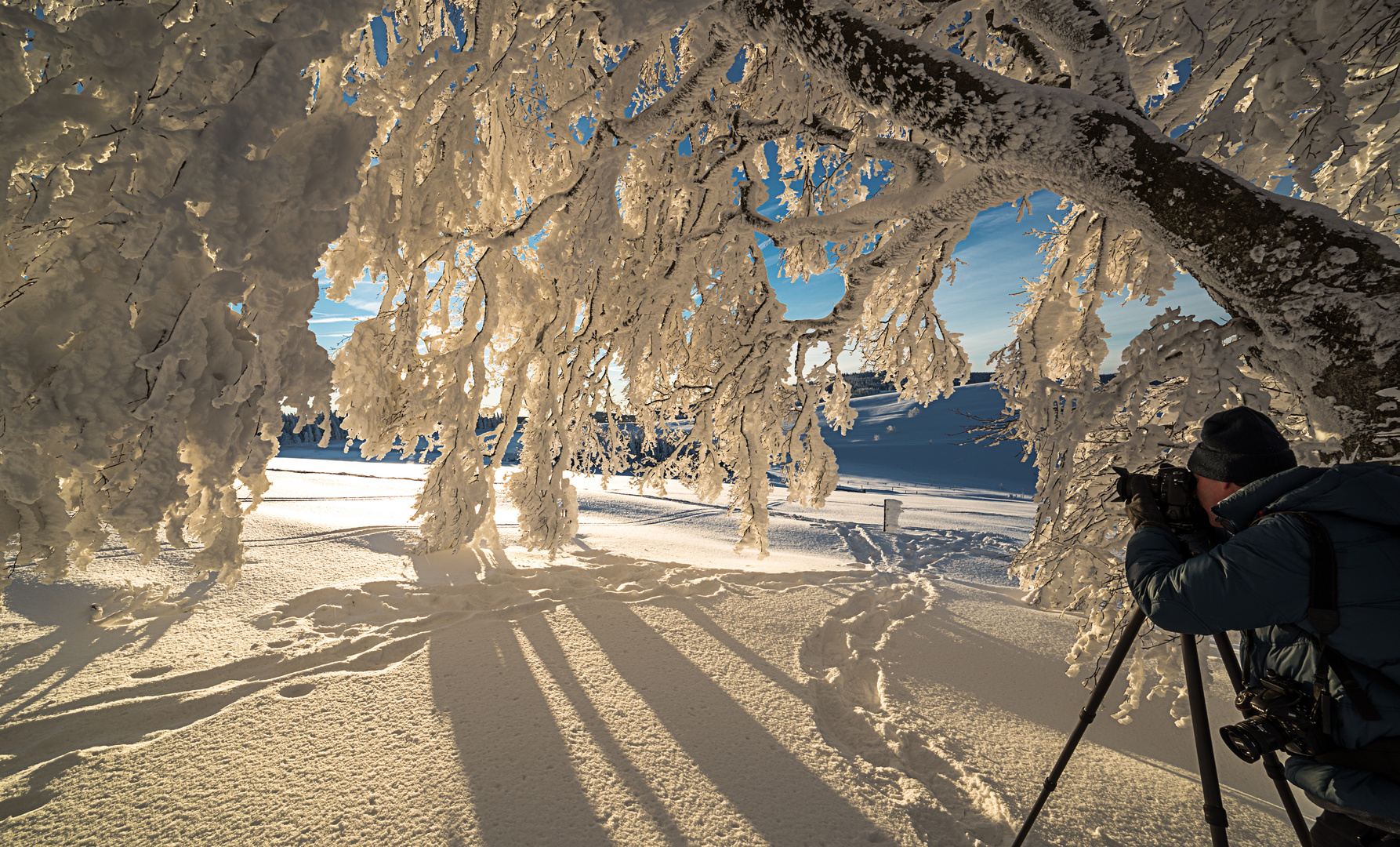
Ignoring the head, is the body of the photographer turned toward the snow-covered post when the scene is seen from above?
no

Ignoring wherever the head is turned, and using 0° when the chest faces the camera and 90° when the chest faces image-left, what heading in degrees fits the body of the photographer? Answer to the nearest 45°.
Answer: approximately 90°
